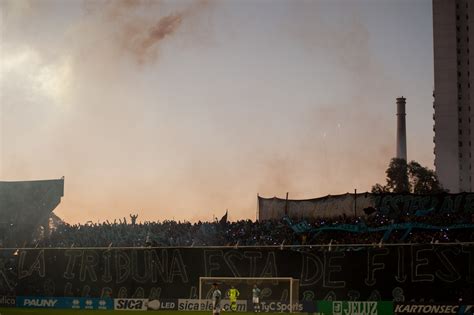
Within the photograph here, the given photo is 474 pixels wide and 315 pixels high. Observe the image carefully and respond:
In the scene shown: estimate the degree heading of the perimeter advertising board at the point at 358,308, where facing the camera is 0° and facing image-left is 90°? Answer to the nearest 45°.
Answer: approximately 0°
